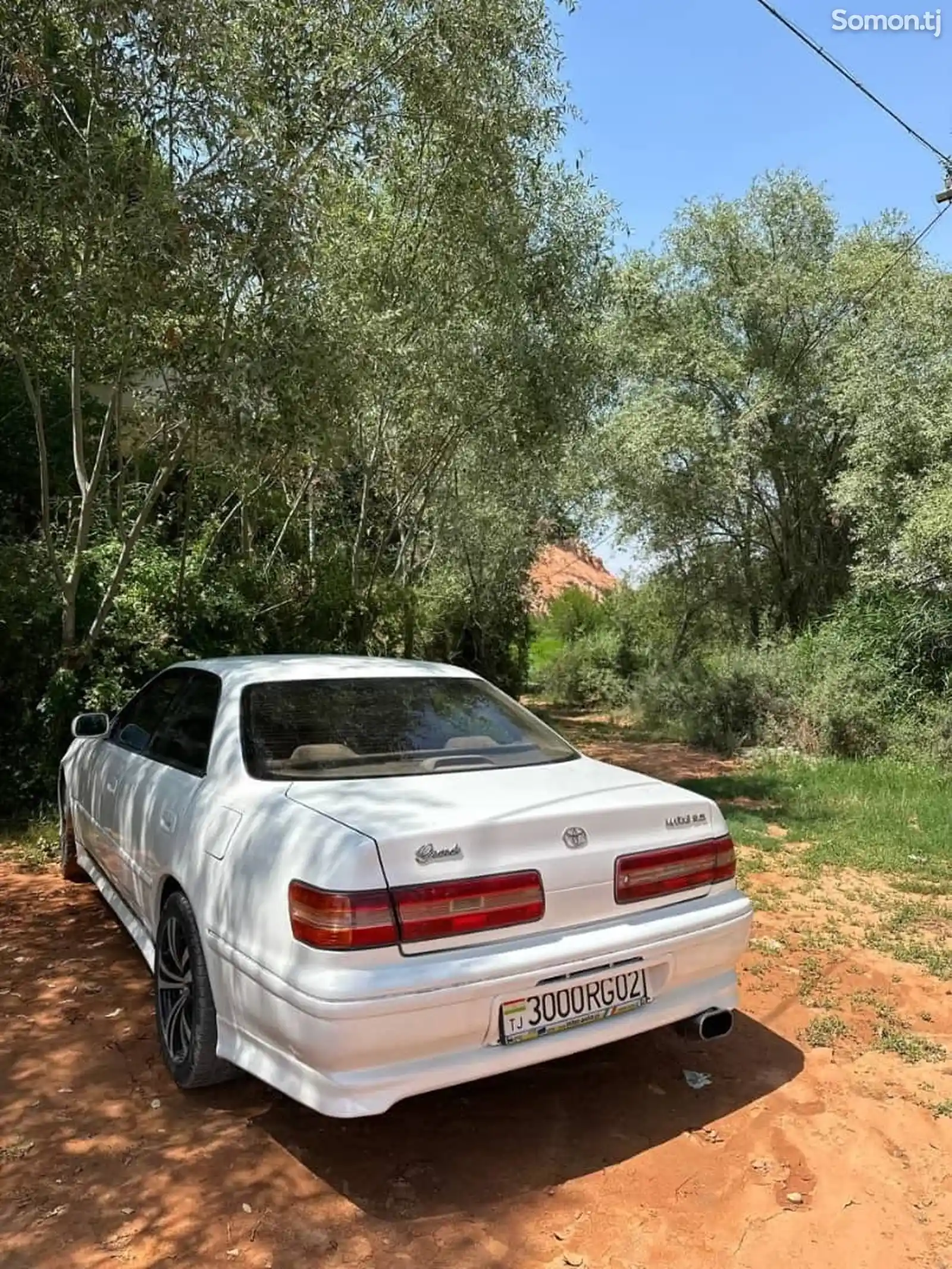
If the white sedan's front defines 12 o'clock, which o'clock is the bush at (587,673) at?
The bush is roughly at 2 o'clock from the white sedan.

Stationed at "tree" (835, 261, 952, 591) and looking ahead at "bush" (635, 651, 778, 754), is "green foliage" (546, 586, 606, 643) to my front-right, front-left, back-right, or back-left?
front-right

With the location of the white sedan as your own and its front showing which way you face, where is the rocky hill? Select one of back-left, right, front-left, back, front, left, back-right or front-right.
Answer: front-right

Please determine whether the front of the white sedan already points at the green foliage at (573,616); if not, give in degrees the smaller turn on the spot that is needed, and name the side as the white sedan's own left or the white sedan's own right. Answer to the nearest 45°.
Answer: approximately 45° to the white sedan's own right

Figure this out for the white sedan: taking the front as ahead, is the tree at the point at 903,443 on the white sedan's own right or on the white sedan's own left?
on the white sedan's own right

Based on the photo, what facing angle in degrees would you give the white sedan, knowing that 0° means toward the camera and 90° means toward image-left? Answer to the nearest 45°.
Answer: approximately 135°

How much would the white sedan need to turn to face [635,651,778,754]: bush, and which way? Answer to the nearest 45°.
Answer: approximately 90° to its right
